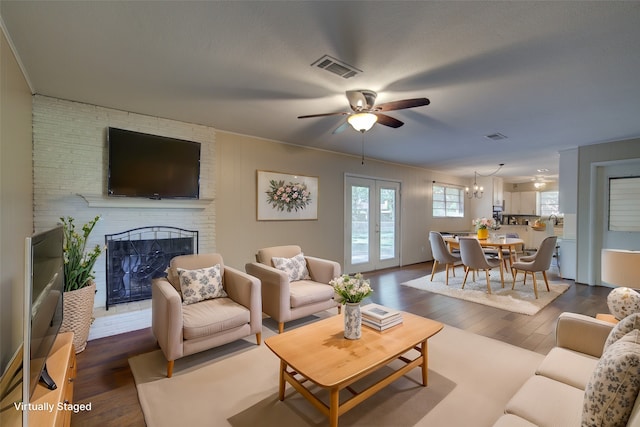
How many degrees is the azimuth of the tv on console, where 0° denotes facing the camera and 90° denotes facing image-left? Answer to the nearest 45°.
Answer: approximately 270°

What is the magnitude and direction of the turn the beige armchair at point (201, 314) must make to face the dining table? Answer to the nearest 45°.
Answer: approximately 45° to its left

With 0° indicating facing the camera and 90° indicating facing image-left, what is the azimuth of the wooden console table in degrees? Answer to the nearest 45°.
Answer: approximately 270°

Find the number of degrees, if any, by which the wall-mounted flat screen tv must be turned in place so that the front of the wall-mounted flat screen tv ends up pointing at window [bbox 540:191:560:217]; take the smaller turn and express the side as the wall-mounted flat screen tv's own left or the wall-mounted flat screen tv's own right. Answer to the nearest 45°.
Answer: approximately 45° to the wall-mounted flat screen tv's own left

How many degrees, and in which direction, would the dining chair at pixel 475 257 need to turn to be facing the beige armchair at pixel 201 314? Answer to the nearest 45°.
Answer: approximately 180°

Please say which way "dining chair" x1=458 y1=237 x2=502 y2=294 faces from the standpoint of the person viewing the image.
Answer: facing away from the viewer and to the right of the viewer

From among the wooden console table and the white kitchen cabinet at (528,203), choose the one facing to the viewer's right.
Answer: the wooden console table

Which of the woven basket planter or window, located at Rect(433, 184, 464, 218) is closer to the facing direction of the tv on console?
the window

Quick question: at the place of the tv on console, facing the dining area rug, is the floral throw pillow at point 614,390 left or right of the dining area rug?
right

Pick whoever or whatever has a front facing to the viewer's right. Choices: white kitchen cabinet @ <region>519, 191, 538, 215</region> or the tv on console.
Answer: the tv on console

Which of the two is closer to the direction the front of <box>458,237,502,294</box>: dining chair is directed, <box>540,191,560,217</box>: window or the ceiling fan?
the window
